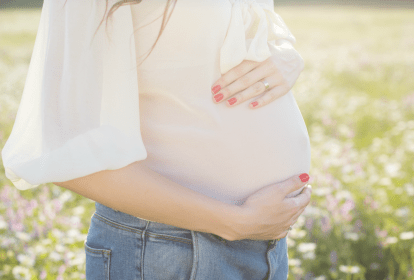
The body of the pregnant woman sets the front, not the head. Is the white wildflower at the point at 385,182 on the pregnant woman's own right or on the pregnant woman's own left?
on the pregnant woman's own left

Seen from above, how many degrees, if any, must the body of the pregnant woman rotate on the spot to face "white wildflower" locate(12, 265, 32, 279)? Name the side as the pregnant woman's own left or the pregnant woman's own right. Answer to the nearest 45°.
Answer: approximately 180°

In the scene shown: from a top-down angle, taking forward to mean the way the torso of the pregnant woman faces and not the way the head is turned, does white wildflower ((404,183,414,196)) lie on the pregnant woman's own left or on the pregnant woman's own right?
on the pregnant woman's own left

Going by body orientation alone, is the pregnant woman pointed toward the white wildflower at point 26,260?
no

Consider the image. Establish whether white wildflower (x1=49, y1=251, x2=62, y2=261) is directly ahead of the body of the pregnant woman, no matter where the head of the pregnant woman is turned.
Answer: no

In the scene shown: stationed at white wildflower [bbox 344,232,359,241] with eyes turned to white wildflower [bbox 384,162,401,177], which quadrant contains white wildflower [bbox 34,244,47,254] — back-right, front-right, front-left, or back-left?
back-left

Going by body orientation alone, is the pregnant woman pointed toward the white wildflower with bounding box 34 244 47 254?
no

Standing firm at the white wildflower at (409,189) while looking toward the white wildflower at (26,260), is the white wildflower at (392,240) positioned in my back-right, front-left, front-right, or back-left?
front-left

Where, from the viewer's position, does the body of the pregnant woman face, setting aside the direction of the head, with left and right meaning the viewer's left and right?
facing the viewer and to the right of the viewer

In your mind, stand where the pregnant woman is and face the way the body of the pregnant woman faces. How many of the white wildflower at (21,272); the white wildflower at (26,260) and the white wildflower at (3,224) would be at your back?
3

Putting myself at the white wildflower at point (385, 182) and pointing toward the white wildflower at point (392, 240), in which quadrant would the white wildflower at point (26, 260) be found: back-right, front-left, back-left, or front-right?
front-right
